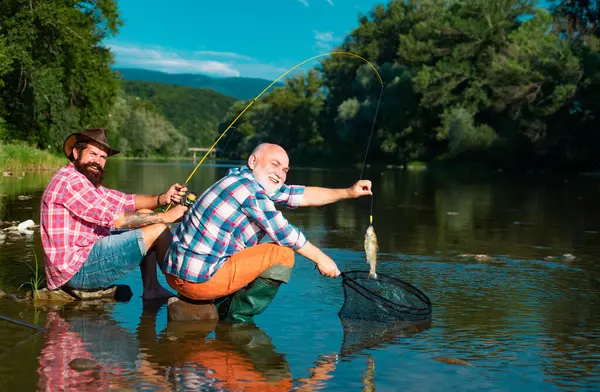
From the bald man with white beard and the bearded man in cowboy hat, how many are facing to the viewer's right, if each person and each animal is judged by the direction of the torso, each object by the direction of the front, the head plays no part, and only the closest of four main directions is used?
2

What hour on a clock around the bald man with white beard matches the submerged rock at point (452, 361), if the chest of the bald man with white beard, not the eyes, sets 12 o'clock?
The submerged rock is roughly at 1 o'clock from the bald man with white beard.

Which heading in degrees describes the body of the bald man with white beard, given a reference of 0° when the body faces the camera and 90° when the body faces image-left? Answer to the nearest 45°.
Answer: approximately 270°

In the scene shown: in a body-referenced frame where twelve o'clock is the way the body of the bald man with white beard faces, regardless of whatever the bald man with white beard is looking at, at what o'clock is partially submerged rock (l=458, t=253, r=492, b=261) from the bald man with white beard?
The partially submerged rock is roughly at 10 o'clock from the bald man with white beard.

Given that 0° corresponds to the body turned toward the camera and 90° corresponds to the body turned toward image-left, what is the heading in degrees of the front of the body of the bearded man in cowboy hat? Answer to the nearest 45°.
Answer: approximately 270°

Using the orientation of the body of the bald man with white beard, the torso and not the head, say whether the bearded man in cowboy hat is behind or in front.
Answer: behind

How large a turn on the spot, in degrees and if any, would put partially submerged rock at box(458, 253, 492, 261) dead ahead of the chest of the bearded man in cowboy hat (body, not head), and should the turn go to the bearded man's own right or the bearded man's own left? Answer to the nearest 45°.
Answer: approximately 45° to the bearded man's own left

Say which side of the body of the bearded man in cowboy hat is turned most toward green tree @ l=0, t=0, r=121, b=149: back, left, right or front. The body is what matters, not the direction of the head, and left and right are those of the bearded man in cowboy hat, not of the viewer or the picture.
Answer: left

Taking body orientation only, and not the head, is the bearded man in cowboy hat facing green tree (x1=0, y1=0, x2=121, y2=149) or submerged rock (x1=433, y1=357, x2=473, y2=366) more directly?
the submerged rock

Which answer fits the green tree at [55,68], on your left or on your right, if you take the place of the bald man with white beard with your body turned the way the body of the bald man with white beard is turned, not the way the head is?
on your left
